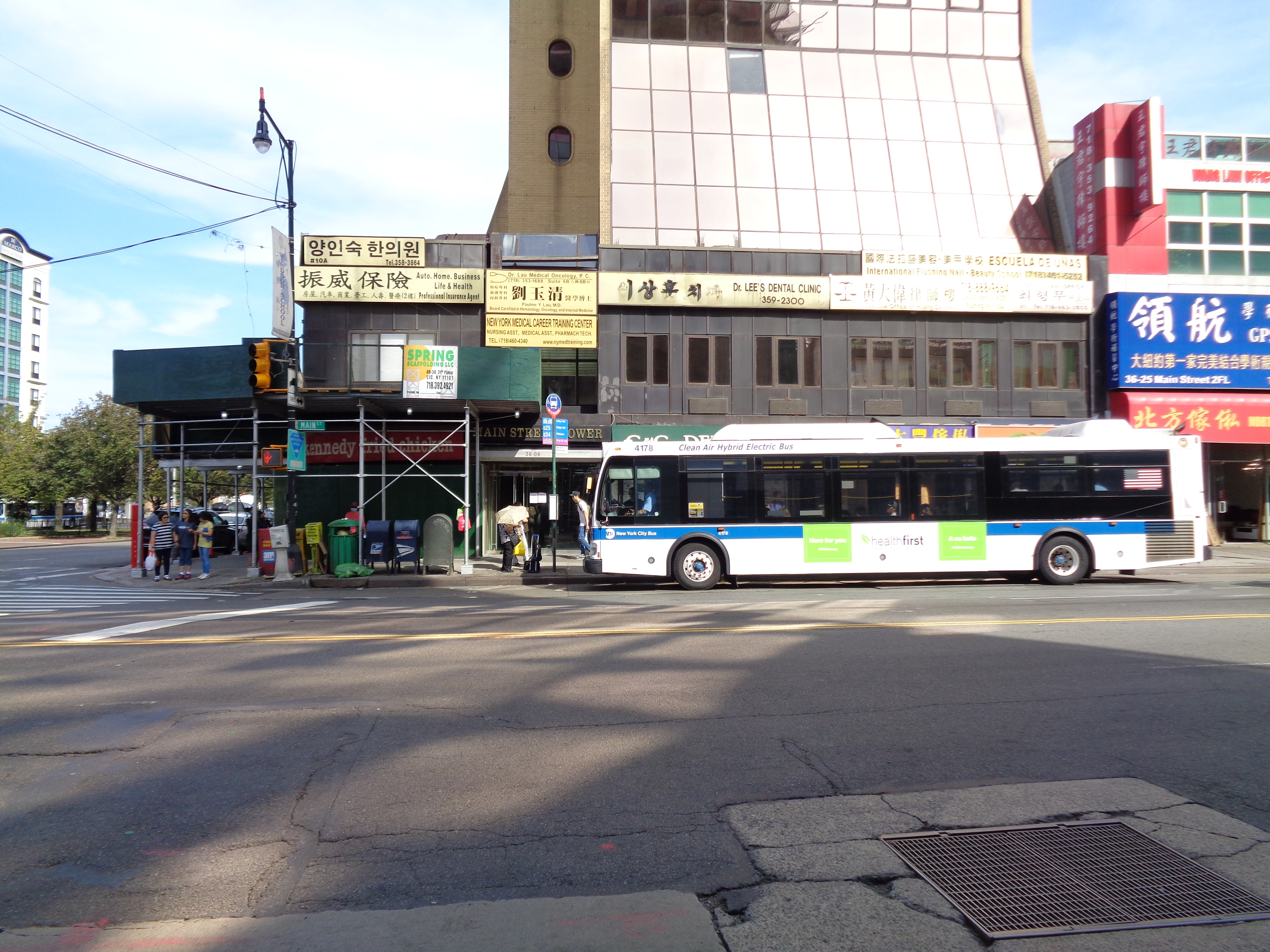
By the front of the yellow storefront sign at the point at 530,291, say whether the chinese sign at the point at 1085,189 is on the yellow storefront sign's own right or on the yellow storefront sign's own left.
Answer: on the yellow storefront sign's own left

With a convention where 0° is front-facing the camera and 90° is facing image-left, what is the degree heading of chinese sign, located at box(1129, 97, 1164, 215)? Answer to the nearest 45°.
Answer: approximately 45°

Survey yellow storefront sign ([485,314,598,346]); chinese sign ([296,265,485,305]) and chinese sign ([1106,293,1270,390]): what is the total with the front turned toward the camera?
3

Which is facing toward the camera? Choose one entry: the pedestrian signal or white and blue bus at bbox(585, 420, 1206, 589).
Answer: the pedestrian signal

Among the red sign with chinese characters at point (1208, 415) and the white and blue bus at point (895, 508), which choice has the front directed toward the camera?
the red sign with chinese characters

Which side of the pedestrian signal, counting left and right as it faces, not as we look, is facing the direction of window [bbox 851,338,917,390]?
left

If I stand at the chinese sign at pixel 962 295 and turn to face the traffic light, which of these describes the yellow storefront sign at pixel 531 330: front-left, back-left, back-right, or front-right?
front-right

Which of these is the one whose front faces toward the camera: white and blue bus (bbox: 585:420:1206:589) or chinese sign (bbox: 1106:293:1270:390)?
the chinese sign

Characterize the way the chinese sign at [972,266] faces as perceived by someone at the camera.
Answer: facing the viewer

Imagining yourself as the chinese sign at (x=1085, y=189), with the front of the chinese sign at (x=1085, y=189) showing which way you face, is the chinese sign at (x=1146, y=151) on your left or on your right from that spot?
on your left

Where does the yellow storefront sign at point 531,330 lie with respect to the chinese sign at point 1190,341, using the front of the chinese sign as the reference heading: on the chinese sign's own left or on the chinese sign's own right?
on the chinese sign's own right

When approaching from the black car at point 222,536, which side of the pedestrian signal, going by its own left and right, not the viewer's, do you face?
back

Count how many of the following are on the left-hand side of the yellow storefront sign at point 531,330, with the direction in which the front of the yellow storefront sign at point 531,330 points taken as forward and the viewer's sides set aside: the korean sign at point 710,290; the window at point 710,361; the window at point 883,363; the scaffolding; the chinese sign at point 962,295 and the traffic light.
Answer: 4

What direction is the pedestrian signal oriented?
toward the camera

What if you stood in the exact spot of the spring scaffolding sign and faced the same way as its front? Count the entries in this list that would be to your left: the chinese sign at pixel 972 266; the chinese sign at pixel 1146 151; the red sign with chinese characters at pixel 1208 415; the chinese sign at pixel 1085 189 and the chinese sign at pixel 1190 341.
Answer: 5

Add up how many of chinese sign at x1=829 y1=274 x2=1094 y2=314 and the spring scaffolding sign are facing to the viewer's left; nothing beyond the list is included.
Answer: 0

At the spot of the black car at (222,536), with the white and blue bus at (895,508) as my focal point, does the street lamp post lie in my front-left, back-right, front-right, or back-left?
front-right

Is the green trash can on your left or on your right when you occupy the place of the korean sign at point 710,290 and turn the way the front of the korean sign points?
on your right

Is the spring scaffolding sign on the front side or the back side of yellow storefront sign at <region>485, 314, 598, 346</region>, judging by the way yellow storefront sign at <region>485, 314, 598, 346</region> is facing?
on the front side

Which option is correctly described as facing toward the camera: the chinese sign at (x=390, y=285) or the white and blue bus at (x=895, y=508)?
the chinese sign
